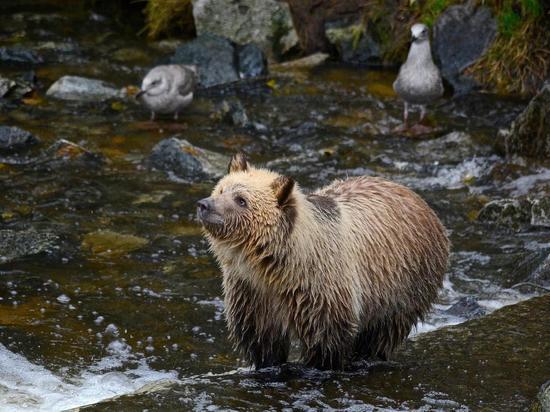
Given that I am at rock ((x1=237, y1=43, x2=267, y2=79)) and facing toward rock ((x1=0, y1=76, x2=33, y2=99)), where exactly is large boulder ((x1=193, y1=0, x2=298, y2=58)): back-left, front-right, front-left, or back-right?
back-right

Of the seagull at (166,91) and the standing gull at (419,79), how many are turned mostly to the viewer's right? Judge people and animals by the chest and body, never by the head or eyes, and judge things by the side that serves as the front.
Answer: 0

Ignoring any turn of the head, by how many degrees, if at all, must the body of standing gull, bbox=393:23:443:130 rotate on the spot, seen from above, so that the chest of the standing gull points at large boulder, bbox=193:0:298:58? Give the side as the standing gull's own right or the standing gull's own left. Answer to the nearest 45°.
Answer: approximately 135° to the standing gull's own right

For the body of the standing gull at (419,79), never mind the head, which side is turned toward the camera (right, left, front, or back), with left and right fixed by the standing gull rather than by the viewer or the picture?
front

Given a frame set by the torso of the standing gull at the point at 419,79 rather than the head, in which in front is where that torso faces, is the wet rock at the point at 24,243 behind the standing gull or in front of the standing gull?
in front

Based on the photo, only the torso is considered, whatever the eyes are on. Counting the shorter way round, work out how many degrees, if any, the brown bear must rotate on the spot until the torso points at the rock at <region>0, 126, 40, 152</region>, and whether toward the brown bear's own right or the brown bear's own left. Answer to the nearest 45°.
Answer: approximately 90° to the brown bear's own right

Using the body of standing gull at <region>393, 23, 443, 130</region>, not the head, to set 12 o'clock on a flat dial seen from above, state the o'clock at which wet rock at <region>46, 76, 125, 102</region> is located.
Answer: The wet rock is roughly at 3 o'clock from the standing gull.

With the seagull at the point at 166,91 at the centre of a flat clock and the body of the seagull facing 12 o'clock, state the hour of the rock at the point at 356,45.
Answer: The rock is roughly at 6 o'clock from the seagull.

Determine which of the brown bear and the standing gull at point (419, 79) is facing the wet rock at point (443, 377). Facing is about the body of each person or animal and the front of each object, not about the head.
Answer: the standing gull

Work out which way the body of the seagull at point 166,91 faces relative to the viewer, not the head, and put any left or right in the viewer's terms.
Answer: facing the viewer and to the left of the viewer

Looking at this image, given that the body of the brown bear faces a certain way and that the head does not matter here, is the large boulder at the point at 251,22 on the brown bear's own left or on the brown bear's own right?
on the brown bear's own right

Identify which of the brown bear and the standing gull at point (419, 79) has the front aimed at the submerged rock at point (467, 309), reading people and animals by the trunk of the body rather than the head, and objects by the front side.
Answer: the standing gull

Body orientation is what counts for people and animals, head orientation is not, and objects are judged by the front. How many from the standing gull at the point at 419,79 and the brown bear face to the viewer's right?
0

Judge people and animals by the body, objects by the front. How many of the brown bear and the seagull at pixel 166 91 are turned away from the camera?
0

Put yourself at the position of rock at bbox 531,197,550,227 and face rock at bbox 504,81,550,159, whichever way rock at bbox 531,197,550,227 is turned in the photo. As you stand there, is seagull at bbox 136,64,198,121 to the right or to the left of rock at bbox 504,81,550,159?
left

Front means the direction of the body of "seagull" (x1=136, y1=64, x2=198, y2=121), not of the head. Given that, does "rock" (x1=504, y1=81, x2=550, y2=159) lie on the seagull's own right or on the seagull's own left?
on the seagull's own left

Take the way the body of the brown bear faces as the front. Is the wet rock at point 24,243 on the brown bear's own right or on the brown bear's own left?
on the brown bear's own right
